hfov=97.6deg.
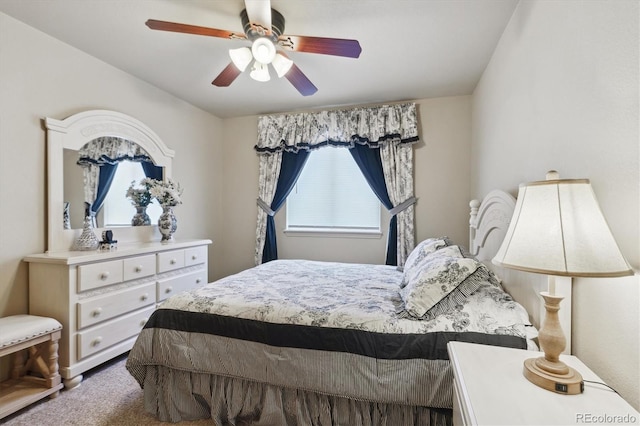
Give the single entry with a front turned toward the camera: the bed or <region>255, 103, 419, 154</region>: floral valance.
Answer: the floral valance

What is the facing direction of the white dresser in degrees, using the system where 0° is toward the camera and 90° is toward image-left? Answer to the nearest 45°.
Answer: approximately 315°

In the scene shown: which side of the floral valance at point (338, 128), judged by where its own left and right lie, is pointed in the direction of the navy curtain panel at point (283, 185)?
right

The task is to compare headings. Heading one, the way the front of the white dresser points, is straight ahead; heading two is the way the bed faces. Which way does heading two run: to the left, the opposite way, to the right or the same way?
the opposite way

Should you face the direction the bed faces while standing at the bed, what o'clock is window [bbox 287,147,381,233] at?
The window is roughly at 3 o'clock from the bed.

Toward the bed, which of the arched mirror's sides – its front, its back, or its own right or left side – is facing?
front

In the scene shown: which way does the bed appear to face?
to the viewer's left

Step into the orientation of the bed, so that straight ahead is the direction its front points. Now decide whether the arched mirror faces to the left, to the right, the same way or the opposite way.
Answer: the opposite way

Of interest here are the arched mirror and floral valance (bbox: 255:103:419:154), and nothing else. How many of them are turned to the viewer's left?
0

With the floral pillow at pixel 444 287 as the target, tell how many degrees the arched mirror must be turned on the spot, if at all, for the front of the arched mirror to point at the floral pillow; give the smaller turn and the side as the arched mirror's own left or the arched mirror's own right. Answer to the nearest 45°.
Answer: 0° — it already faces it

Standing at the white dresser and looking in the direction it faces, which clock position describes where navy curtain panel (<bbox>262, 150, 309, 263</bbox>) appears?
The navy curtain panel is roughly at 10 o'clock from the white dresser.

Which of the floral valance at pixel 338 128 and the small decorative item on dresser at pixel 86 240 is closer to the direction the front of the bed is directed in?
the small decorative item on dresser

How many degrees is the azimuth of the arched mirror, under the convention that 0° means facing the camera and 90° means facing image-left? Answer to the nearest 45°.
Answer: approximately 315°

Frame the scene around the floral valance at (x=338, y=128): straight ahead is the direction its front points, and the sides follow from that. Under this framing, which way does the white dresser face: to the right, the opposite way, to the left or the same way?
to the left

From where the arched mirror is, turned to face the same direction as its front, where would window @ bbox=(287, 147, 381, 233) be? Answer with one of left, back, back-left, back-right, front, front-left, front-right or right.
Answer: front-left

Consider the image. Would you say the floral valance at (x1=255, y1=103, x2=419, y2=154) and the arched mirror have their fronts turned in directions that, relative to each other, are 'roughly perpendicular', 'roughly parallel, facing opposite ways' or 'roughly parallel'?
roughly perpendicular

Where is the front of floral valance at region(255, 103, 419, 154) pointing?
toward the camera

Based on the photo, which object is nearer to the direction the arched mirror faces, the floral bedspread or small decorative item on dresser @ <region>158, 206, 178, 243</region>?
the floral bedspread

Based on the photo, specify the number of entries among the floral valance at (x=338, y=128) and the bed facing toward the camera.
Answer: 1

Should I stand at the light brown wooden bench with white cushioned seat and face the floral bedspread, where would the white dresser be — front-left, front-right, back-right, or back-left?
front-left

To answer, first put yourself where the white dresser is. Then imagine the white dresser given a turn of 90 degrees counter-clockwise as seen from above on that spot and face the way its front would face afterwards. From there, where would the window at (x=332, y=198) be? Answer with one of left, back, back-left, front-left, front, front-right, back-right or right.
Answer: front-right
